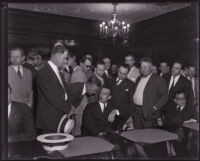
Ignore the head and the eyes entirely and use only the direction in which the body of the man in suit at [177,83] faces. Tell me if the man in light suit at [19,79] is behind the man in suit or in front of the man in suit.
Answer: in front

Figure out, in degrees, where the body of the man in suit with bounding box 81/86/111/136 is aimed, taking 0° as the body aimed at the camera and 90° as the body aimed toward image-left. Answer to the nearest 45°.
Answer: approximately 315°

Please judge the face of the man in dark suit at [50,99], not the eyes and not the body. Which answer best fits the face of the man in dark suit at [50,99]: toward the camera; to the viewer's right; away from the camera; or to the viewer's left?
to the viewer's right

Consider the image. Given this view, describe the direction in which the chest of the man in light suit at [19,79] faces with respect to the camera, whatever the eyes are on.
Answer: toward the camera

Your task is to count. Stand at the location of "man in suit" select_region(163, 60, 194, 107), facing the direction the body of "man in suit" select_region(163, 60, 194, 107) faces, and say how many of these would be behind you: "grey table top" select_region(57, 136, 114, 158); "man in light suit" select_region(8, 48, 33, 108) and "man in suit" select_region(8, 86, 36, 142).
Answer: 0

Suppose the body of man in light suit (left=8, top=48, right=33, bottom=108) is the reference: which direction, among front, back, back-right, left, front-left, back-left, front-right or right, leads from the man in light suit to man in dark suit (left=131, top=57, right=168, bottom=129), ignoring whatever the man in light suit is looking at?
left

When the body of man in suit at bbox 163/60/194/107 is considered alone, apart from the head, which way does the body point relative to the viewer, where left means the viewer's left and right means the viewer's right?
facing the viewer and to the left of the viewer

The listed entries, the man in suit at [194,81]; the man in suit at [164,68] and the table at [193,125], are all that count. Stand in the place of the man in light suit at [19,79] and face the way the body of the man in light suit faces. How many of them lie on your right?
0

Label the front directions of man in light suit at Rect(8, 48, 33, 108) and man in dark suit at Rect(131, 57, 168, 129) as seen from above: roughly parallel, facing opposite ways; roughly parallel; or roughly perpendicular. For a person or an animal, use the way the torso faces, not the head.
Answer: roughly perpendicular

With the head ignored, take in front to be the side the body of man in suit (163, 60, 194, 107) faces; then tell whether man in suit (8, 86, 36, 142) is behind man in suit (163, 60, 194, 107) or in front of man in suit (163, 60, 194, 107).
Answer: in front
